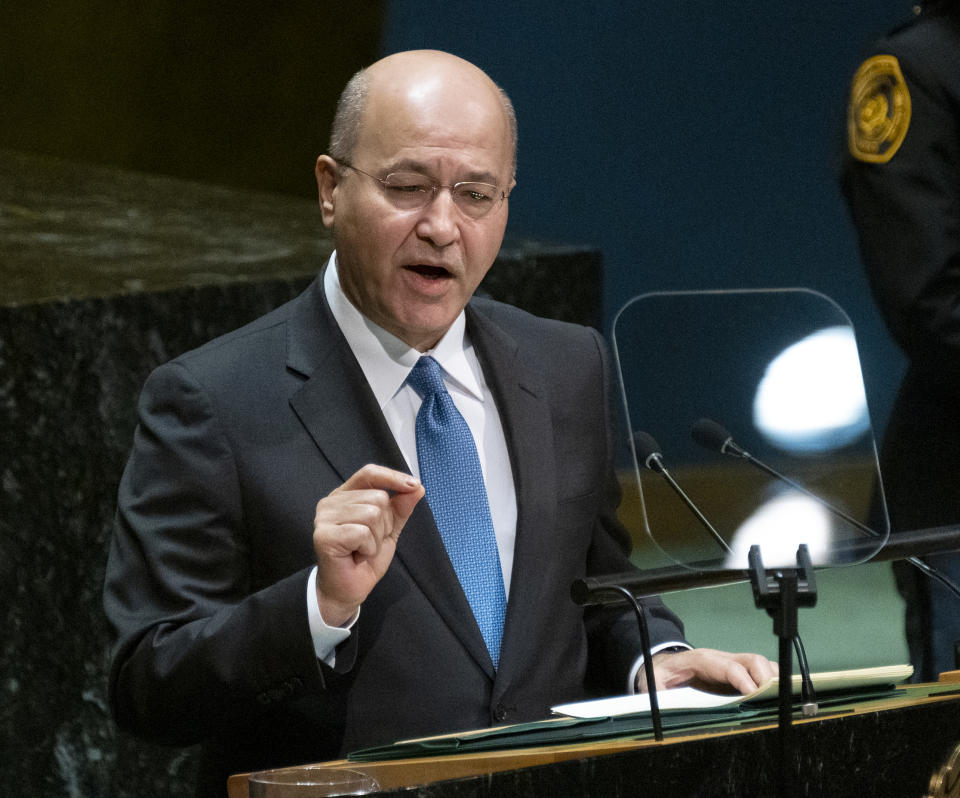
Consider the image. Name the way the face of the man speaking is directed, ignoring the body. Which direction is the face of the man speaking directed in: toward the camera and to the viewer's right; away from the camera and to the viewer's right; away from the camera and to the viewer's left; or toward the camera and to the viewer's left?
toward the camera and to the viewer's right

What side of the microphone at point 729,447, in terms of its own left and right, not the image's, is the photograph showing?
left

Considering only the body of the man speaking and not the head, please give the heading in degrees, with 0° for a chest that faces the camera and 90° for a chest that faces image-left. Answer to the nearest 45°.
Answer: approximately 315°

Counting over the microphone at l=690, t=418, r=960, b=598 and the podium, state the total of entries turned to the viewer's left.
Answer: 1
